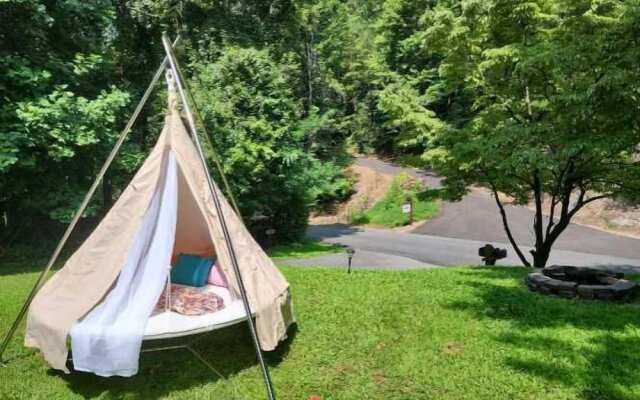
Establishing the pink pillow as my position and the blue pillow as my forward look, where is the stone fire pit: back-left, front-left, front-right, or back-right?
back-right

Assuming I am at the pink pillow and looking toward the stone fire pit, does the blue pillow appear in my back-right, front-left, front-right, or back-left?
back-left

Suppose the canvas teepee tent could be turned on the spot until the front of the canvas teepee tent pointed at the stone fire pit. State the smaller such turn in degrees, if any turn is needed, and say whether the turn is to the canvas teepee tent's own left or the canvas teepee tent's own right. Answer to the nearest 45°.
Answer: approximately 90° to the canvas teepee tent's own left

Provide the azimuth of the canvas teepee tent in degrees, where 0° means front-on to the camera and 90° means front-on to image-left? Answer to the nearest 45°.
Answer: approximately 0°
